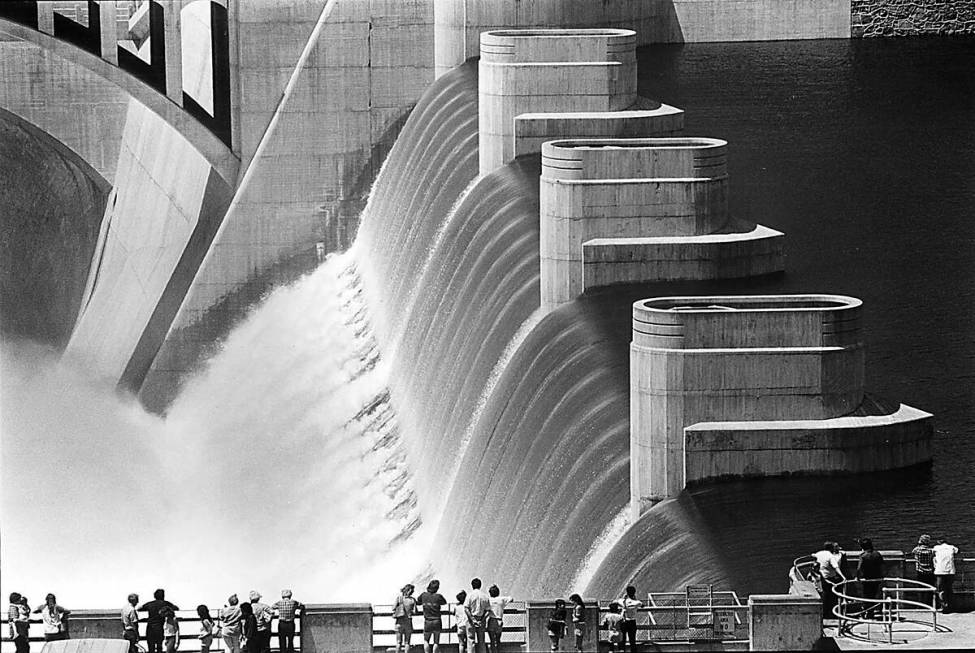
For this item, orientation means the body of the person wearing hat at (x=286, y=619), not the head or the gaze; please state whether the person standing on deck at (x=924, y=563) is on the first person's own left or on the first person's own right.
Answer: on the first person's own right

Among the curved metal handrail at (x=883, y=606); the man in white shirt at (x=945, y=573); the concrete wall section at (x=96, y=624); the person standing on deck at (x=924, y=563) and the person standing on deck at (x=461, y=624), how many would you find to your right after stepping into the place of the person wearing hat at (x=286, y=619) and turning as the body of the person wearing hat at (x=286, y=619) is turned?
4

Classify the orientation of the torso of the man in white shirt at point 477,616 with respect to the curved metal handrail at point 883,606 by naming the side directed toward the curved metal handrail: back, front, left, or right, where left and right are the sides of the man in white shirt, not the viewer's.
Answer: right

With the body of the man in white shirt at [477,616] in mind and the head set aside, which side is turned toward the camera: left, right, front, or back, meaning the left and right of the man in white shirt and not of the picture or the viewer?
back

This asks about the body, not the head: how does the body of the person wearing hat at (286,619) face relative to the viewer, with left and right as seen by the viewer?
facing away from the viewer
